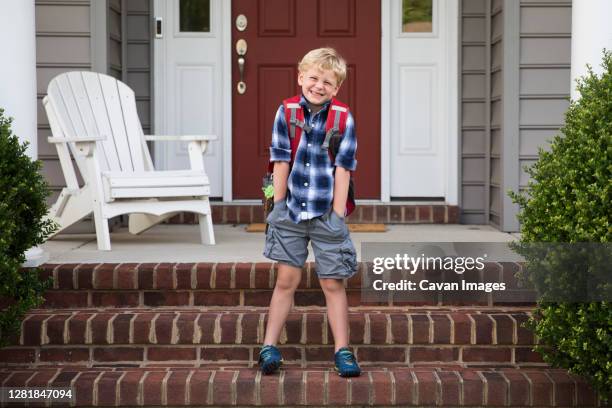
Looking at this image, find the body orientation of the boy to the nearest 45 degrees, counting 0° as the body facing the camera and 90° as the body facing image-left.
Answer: approximately 0°

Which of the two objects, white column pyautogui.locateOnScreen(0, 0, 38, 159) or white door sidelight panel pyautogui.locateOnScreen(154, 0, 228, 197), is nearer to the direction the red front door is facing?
the white column

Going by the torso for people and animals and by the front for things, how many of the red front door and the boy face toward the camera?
2

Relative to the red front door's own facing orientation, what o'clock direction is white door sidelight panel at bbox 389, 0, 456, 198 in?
The white door sidelight panel is roughly at 9 o'clock from the red front door.

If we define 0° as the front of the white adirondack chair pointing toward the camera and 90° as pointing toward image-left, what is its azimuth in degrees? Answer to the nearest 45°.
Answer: approximately 315°

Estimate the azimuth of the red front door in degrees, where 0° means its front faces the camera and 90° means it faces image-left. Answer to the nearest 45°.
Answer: approximately 0°

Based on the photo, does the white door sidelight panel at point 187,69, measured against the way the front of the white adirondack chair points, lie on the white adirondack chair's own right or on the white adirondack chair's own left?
on the white adirondack chair's own left

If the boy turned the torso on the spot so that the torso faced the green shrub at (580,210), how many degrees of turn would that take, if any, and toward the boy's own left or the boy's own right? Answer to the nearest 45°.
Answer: approximately 90° to the boy's own left

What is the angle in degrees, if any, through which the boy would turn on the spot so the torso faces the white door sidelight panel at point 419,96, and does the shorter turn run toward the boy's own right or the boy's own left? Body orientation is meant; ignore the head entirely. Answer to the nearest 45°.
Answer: approximately 180°

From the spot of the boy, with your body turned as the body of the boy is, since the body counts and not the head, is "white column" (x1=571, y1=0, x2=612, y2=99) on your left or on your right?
on your left
